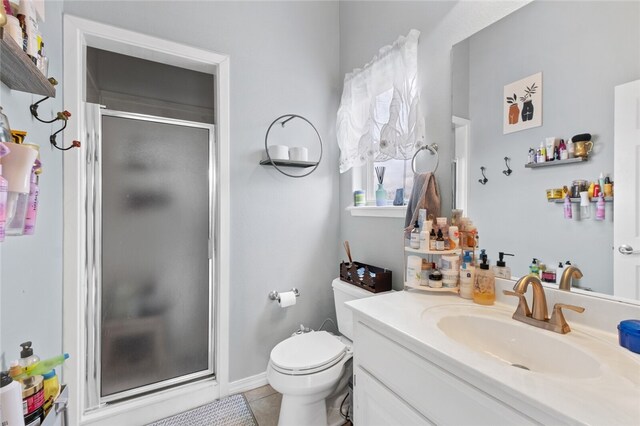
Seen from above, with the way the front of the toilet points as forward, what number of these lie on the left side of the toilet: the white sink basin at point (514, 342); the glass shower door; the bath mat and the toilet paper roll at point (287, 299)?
1

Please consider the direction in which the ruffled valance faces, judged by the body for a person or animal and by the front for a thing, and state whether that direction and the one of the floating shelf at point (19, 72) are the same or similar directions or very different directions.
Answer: very different directions

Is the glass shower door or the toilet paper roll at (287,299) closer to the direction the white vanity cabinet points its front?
the glass shower door

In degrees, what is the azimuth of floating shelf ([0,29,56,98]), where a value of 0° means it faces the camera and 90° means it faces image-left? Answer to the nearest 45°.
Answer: approximately 270°

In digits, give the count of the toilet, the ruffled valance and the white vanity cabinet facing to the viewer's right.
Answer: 0

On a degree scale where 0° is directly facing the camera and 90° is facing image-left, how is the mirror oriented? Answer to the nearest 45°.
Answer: approximately 45°

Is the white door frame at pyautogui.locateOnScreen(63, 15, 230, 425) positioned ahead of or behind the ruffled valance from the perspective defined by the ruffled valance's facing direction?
ahead

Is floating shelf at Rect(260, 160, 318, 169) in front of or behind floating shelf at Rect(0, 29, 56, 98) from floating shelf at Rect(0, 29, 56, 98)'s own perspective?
in front

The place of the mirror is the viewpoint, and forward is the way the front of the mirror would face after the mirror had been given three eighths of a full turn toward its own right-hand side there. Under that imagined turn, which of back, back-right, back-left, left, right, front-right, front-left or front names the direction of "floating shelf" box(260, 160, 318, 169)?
left

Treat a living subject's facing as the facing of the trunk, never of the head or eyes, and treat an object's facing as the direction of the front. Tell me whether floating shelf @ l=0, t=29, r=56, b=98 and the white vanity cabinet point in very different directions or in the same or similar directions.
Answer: very different directions
